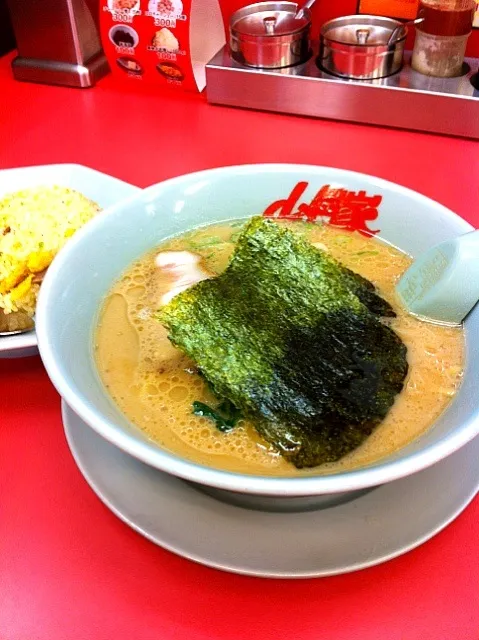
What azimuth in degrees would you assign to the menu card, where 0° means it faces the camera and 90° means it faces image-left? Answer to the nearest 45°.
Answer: approximately 0°

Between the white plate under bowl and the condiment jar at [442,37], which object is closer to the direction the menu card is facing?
the white plate under bowl

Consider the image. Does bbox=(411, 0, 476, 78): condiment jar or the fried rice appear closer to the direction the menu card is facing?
the fried rice

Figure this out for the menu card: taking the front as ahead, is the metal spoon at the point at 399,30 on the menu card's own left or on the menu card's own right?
on the menu card's own left

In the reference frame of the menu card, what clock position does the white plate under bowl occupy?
The white plate under bowl is roughly at 12 o'clock from the menu card.

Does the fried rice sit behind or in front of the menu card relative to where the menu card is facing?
in front

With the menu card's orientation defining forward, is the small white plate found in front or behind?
in front
